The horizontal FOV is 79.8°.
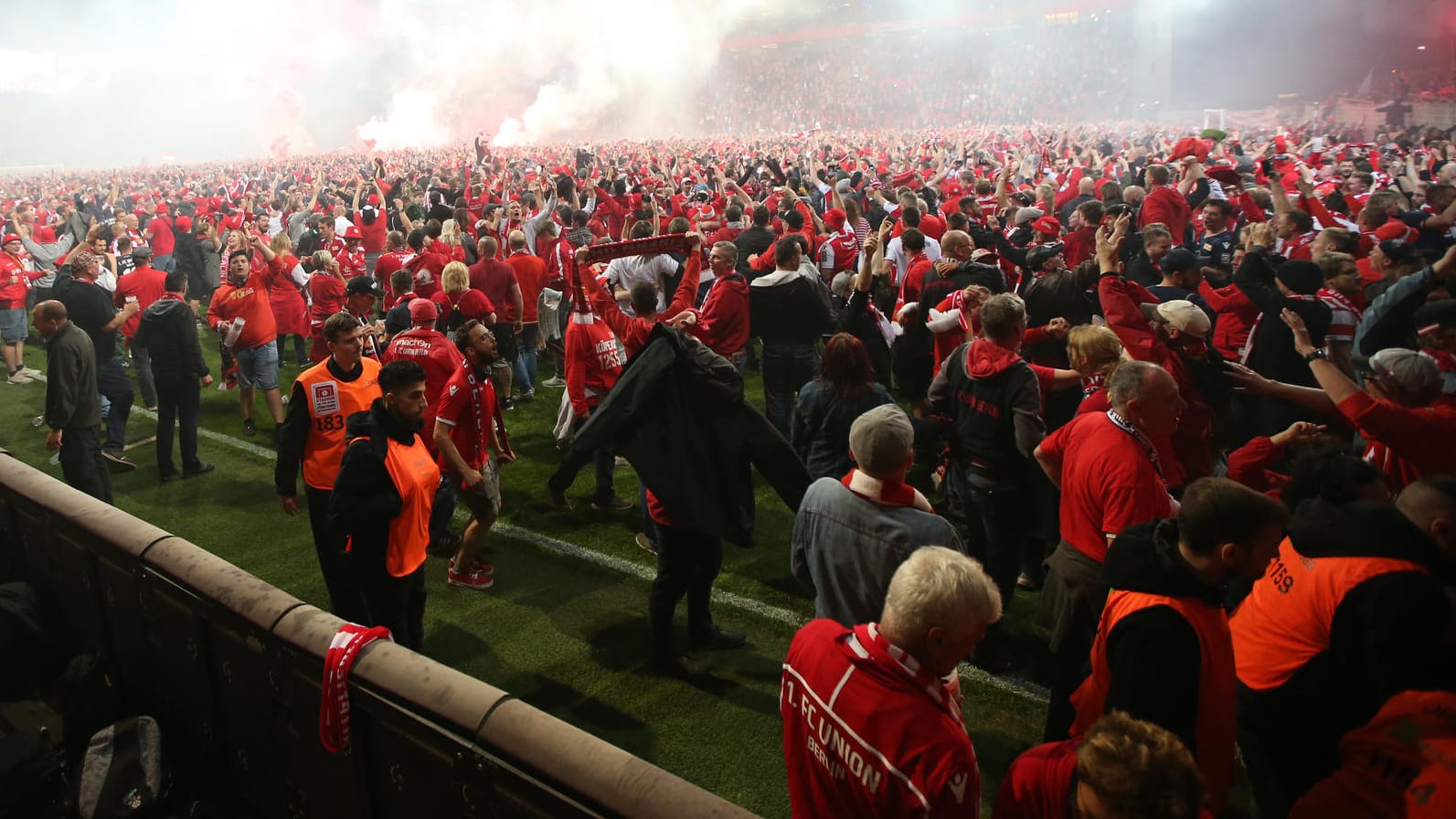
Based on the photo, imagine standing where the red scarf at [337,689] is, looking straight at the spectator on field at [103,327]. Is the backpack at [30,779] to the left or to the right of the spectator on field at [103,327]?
left

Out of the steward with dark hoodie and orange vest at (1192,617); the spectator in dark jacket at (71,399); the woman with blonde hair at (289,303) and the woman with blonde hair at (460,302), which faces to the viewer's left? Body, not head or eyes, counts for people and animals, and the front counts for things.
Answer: the spectator in dark jacket

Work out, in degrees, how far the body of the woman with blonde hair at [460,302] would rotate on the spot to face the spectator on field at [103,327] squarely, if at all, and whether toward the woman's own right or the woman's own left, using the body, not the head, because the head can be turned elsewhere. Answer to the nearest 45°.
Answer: approximately 45° to the woman's own left

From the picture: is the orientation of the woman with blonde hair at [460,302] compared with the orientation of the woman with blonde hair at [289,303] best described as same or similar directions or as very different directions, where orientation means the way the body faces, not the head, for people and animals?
same or similar directions

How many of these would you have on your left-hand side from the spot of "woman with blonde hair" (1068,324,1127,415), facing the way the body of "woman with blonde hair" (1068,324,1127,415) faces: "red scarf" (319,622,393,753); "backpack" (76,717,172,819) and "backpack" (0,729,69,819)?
3

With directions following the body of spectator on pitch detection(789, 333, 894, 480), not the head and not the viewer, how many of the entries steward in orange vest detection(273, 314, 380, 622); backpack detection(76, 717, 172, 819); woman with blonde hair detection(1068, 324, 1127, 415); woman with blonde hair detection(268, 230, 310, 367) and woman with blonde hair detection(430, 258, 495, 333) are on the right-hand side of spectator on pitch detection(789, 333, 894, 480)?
1

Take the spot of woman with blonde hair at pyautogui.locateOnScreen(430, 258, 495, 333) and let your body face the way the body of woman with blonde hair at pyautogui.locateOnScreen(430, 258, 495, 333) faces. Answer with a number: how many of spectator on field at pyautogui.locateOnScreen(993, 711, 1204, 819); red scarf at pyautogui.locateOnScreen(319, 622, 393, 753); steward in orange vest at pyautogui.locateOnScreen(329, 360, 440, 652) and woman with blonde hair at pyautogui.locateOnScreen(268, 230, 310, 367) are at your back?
3

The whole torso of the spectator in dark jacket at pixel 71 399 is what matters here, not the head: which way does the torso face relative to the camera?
to the viewer's left

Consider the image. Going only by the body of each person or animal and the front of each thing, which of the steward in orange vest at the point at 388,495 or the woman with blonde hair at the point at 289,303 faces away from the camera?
the woman with blonde hair

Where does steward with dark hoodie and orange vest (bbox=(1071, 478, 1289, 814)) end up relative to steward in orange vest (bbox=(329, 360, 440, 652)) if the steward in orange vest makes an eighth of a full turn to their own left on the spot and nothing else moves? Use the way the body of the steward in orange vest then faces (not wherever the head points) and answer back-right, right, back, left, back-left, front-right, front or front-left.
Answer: front-right

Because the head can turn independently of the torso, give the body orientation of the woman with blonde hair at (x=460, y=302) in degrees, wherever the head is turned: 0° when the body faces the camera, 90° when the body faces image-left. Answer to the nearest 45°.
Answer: approximately 180°

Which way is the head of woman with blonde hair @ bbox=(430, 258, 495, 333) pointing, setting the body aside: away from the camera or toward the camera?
away from the camera

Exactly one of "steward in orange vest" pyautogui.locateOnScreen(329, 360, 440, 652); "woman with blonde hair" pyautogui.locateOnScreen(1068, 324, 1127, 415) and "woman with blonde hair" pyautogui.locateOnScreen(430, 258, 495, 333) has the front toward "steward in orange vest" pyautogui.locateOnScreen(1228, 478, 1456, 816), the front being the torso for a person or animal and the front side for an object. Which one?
"steward in orange vest" pyautogui.locateOnScreen(329, 360, 440, 652)

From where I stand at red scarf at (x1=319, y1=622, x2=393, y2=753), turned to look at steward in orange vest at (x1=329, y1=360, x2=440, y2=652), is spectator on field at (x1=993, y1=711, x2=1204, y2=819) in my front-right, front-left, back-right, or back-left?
back-right

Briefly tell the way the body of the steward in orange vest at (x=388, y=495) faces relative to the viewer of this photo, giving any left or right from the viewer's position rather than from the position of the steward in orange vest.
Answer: facing the viewer and to the right of the viewer

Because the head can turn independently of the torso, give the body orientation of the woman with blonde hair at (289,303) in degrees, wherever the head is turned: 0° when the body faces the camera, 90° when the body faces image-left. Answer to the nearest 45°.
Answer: approximately 180°
